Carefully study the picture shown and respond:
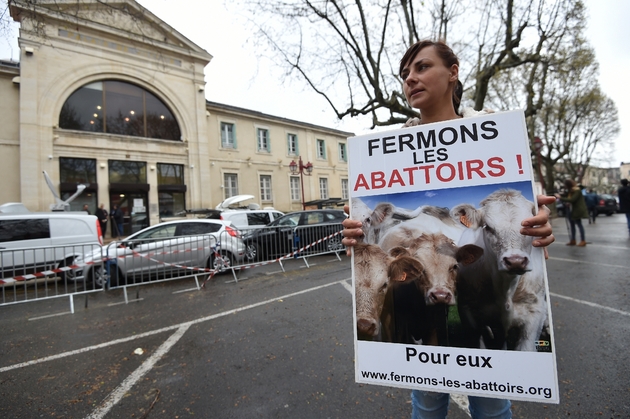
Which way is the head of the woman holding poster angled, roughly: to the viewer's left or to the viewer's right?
to the viewer's left

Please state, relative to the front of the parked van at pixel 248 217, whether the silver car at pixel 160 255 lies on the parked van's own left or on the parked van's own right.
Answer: on the parked van's own right

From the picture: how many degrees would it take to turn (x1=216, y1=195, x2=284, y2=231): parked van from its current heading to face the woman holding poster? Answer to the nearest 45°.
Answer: approximately 90° to its right

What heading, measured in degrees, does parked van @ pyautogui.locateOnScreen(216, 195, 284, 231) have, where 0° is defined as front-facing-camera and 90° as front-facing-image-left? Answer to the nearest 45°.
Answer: approximately 270°
